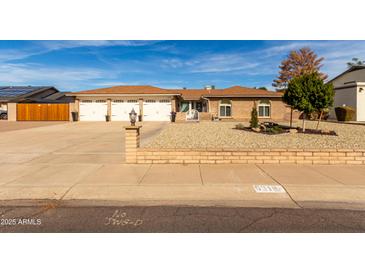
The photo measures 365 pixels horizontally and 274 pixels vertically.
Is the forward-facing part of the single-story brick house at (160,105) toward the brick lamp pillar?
yes

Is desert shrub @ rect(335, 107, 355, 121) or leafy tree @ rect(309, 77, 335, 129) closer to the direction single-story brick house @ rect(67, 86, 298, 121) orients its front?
the leafy tree

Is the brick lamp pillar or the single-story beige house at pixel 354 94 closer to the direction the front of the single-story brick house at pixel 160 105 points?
the brick lamp pillar

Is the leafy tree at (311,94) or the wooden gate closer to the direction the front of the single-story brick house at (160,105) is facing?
the leafy tree

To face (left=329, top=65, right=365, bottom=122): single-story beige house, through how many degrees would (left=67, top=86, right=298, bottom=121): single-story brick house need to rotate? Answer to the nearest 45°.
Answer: approximately 90° to its left

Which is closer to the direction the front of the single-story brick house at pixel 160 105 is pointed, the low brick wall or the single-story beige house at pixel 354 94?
the low brick wall

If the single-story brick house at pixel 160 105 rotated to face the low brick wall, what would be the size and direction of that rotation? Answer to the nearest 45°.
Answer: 0° — it already faces it

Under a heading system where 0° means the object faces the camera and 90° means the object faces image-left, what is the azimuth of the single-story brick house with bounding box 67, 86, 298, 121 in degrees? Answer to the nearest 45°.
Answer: approximately 0°
